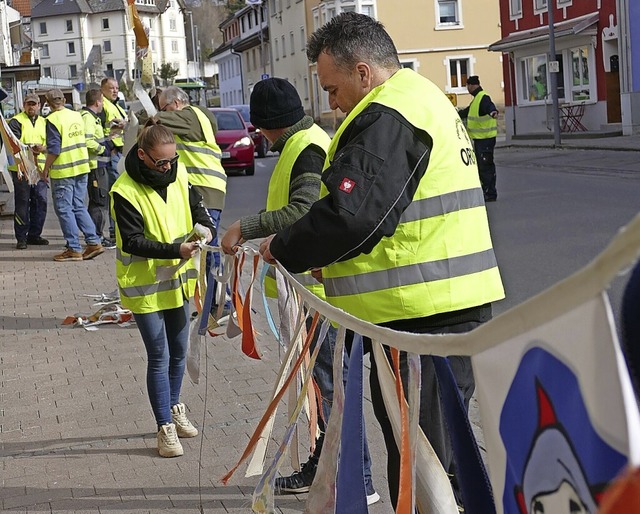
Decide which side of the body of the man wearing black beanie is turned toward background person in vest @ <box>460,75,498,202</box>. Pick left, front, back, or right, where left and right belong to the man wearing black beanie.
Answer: right

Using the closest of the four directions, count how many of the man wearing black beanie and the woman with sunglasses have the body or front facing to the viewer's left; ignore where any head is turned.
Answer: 1

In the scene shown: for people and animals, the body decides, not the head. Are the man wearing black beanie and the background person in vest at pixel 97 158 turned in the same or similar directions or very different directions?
very different directions

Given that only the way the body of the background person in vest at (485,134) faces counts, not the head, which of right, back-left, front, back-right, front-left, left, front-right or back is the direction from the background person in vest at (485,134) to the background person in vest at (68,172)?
front

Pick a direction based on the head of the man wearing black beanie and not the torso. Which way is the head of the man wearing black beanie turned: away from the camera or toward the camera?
away from the camera

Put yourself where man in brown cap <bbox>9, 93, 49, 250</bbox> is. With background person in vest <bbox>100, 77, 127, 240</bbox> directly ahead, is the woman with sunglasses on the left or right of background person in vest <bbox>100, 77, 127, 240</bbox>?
right

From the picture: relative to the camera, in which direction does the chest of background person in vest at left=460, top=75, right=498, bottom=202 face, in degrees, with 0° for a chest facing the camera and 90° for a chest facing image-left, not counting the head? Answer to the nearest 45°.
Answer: approximately 45°

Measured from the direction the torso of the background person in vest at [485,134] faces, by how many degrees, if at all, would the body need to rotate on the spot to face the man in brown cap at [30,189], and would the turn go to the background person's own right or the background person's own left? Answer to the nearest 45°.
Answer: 0° — they already face them

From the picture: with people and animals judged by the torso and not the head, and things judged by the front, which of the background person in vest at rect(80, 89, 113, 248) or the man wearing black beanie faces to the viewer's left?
the man wearing black beanie
